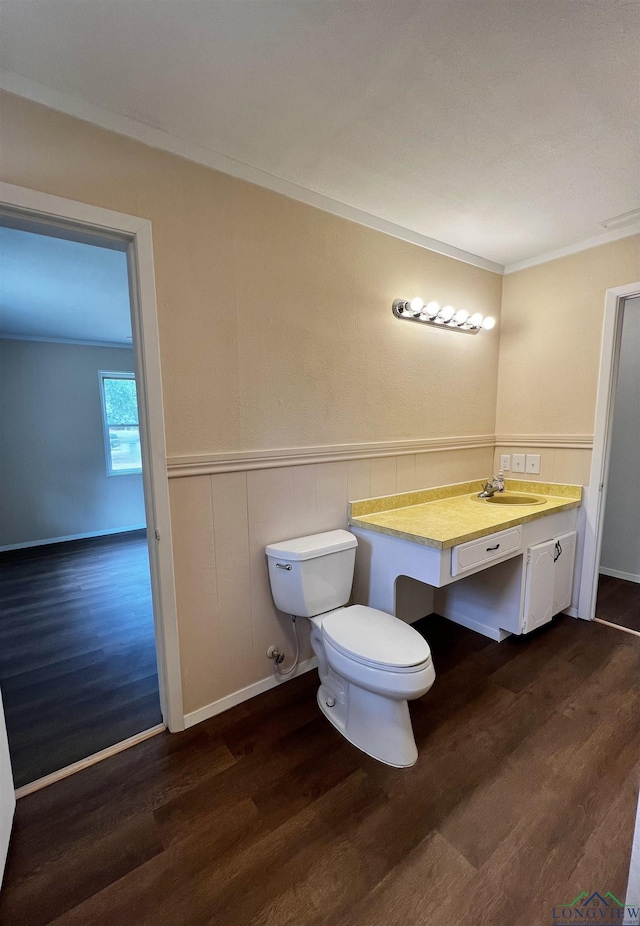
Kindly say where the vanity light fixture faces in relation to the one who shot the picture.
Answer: facing the viewer and to the right of the viewer

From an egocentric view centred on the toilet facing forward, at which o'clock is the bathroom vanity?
The bathroom vanity is roughly at 9 o'clock from the toilet.

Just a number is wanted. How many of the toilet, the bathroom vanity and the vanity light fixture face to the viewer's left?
0

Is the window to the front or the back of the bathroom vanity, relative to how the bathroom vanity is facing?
to the back

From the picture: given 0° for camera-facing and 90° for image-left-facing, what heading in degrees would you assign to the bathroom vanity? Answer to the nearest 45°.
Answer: approximately 315°

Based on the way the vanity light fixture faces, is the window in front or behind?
behind

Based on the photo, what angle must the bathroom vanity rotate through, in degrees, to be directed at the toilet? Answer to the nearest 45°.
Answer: approximately 90° to its right

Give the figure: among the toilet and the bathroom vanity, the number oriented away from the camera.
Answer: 0

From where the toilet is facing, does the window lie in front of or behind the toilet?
behind

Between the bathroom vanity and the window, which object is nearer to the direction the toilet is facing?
the bathroom vanity

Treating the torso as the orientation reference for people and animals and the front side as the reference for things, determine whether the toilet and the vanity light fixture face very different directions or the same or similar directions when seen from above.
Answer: same or similar directions

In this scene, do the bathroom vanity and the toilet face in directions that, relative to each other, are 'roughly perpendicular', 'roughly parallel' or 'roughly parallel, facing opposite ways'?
roughly parallel
